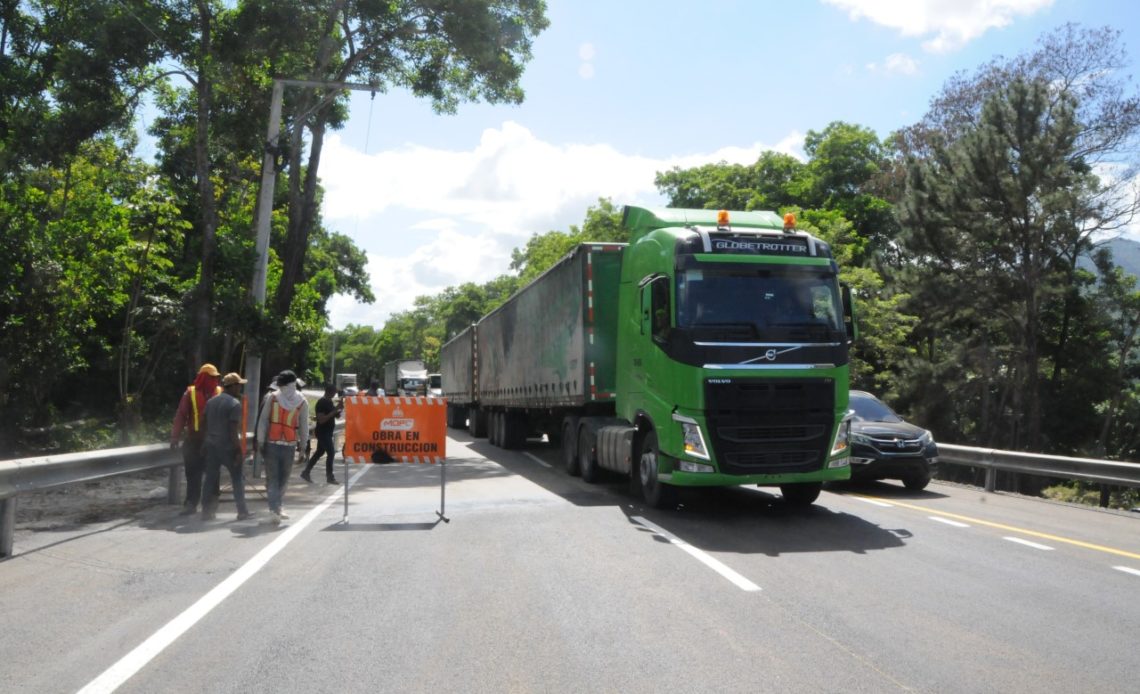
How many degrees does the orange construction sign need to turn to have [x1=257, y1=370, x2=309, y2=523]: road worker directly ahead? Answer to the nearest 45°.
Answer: approximately 90° to its right

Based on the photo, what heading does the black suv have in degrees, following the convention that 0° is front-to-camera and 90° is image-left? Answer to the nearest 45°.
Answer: approximately 315°

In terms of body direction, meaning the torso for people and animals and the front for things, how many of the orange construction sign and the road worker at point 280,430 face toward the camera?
2

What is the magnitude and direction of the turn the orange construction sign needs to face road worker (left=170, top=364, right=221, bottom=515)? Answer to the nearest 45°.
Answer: approximately 90° to its right

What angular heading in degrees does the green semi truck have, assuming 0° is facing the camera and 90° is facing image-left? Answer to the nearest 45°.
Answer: approximately 315°

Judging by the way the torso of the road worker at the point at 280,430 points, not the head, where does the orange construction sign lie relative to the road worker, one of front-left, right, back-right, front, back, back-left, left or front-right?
left

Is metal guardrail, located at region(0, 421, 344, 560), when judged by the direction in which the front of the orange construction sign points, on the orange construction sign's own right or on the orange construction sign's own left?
on the orange construction sign's own right

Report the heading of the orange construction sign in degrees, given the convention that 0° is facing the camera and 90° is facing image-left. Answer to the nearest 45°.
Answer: approximately 0°

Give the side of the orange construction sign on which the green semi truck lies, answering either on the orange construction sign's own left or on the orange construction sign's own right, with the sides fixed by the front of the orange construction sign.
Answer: on the orange construction sign's own left

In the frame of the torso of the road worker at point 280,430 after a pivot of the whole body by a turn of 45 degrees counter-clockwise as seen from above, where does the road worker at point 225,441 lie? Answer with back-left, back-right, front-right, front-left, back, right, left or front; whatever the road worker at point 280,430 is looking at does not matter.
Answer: back
